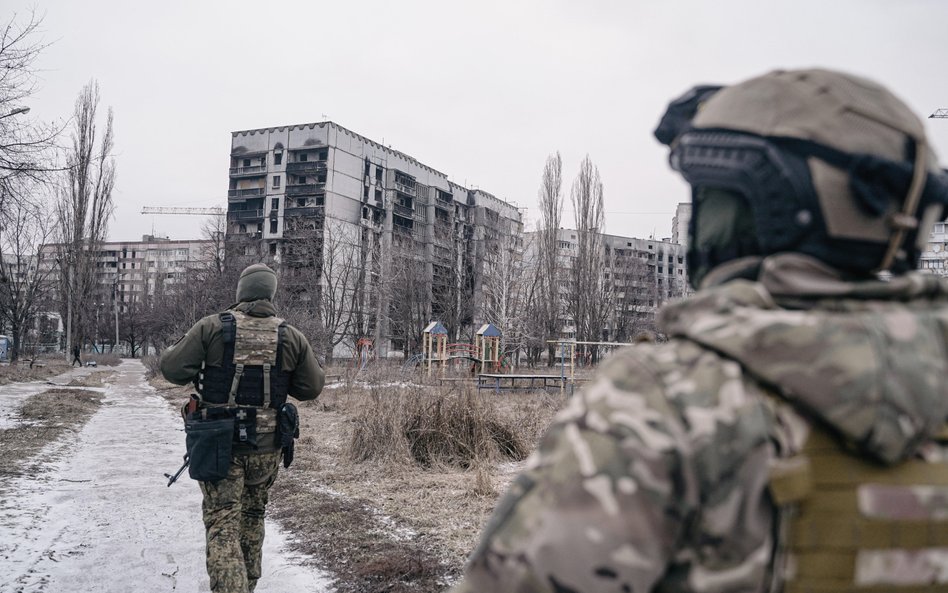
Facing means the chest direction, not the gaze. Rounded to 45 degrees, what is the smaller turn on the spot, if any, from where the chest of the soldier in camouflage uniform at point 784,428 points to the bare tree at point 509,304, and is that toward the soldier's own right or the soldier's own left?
approximately 45° to the soldier's own right

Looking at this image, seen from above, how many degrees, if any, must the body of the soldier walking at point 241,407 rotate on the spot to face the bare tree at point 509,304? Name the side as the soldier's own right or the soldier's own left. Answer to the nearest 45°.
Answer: approximately 45° to the soldier's own right

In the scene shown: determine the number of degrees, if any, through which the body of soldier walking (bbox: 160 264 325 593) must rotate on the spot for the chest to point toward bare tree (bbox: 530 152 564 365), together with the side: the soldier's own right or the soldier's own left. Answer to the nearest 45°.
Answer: approximately 45° to the soldier's own right

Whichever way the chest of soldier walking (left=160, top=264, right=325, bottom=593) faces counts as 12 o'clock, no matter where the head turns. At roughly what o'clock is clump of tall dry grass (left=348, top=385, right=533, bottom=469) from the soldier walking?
The clump of tall dry grass is roughly at 1 o'clock from the soldier walking.

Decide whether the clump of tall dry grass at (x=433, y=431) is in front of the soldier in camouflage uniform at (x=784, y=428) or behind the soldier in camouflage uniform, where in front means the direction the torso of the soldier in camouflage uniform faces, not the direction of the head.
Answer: in front

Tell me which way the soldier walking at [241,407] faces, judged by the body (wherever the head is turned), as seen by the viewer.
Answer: away from the camera

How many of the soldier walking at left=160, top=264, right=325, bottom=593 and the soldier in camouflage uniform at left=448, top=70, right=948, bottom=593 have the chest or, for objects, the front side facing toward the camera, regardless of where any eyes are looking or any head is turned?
0

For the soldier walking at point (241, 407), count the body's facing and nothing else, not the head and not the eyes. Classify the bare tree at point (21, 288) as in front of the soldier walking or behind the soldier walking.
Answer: in front

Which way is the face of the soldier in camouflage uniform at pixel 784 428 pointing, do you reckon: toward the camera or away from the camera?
away from the camera

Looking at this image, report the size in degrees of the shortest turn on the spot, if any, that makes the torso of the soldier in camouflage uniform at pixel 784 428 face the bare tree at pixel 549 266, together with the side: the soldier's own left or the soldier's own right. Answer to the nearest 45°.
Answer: approximately 45° to the soldier's own right

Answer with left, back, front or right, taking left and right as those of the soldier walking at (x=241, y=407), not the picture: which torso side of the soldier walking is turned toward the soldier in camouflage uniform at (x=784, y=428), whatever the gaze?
back

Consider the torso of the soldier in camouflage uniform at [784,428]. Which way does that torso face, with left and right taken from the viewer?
facing away from the viewer and to the left of the viewer

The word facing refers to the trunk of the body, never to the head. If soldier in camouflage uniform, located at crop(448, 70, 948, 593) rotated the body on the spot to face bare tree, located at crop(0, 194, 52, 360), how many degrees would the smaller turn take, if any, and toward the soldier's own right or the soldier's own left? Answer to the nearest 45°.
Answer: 0° — they already face it
